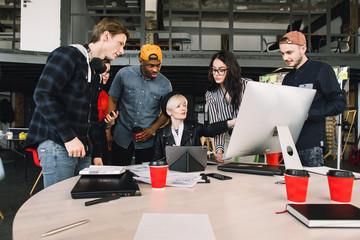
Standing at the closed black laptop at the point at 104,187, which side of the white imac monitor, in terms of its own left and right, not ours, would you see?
left

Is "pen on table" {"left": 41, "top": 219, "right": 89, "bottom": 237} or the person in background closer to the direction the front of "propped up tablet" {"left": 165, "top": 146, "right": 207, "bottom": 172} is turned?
the person in background

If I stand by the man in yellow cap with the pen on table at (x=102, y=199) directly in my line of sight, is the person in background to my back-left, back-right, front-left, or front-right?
back-right

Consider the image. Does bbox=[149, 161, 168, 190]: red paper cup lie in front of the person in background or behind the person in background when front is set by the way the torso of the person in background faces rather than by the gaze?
in front

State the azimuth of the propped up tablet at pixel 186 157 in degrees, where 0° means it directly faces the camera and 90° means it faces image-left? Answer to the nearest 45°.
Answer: approximately 180°

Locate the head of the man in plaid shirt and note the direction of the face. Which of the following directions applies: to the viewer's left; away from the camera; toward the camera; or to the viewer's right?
to the viewer's right

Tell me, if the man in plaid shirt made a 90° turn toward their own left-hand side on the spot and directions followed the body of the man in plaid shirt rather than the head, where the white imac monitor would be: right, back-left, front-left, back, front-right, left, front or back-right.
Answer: back-right

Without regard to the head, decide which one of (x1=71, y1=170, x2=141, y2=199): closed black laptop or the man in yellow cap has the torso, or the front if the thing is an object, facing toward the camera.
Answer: the man in yellow cap

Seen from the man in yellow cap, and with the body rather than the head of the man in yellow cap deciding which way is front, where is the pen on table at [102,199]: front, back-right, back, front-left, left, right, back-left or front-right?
front

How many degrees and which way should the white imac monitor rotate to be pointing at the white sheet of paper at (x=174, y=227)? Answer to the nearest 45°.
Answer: approximately 135° to its left

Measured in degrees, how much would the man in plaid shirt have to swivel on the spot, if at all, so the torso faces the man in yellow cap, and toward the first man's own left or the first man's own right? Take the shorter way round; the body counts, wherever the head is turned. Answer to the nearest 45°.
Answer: approximately 45° to the first man's own left

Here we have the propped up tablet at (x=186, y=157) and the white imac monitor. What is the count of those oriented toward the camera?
0

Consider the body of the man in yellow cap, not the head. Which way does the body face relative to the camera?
toward the camera
